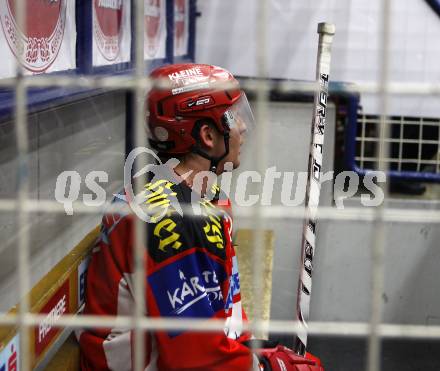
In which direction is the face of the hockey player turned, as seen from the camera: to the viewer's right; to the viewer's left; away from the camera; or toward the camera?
to the viewer's right

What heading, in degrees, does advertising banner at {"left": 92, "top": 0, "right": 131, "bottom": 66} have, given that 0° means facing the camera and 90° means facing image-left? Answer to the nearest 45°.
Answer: approximately 315°

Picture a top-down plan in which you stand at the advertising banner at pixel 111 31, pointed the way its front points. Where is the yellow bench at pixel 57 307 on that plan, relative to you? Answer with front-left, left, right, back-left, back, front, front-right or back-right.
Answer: front-right

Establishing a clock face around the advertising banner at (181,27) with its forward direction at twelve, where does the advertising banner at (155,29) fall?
the advertising banner at (155,29) is roughly at 2 o'clock from the advertising banner at (181,27).

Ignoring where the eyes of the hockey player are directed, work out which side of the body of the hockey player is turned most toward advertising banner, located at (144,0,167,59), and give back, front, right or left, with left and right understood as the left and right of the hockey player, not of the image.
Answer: left

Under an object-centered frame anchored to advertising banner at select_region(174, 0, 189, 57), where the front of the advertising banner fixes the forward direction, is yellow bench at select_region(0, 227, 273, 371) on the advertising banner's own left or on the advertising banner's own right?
on the advertising banner's own right

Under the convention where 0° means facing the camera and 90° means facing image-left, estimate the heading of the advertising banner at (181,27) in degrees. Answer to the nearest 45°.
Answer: approximately 315°

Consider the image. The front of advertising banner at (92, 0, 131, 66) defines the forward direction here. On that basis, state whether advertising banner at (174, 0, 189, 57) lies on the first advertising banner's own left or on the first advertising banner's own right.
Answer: on the first advertising banner's own left

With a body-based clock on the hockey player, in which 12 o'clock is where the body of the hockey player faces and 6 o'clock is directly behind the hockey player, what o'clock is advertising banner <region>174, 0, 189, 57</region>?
The advertising banner is roughly at 9 o'clock from the hockey player.

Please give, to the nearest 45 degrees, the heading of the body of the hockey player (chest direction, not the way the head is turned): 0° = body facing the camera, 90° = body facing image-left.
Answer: approximately 270°

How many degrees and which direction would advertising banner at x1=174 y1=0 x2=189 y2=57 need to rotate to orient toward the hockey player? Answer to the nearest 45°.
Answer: approximately 45° to its right
